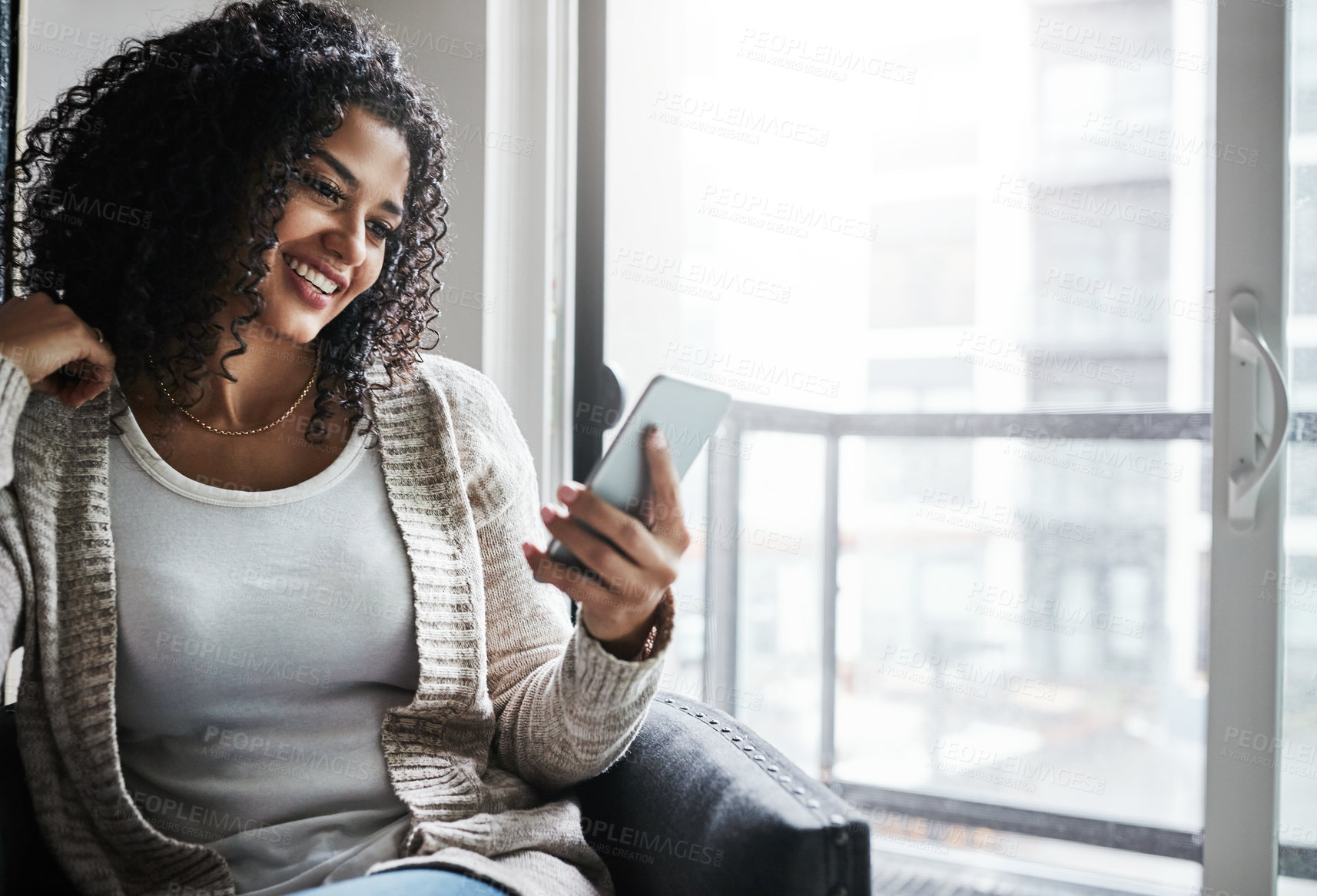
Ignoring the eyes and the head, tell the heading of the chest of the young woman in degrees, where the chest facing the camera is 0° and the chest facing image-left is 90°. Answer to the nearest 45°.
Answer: approximately 0°

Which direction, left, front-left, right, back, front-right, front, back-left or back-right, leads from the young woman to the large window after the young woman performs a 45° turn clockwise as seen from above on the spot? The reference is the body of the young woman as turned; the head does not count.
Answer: back
